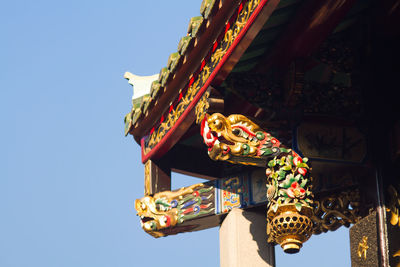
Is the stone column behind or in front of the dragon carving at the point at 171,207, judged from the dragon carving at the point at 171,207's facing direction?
behind

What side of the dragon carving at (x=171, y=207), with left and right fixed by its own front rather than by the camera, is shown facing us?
left
